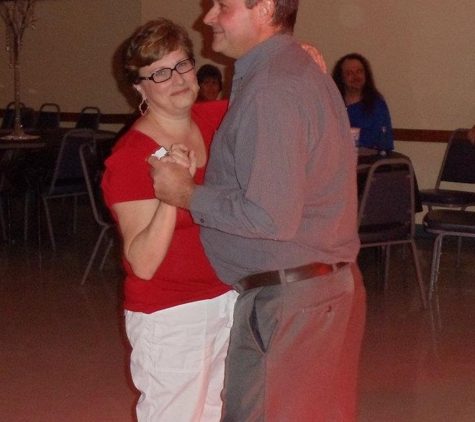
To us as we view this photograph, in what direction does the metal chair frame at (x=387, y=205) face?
facing away from the viewer and to the left of the viewer

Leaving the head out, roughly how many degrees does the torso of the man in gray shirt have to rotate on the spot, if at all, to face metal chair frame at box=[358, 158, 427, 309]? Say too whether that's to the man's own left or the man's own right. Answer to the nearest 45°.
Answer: approximately 90° to the man's own right

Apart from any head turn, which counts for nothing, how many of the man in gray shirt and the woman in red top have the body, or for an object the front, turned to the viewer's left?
1

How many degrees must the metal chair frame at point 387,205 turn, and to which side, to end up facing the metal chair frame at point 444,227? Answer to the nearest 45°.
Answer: approximately 90° to its right

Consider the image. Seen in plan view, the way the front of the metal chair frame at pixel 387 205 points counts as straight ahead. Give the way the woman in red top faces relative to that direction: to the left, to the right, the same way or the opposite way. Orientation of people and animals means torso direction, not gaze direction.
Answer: the opposite way

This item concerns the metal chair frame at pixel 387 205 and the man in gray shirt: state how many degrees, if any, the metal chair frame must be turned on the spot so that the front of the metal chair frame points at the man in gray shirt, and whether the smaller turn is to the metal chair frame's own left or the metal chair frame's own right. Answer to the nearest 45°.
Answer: approximately 135° to the metal chair frame's own left

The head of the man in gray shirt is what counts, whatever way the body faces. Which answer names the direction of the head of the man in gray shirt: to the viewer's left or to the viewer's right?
to the viewer's left

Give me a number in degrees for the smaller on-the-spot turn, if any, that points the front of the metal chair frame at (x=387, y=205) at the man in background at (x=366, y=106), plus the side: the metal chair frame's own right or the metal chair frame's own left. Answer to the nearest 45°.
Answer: approximately 45° to the metal chair frame's own right

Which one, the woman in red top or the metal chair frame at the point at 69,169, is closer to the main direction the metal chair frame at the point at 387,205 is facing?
the metal chair frame

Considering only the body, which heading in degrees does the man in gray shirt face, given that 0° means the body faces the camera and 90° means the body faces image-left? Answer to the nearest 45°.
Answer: approximately 90°
